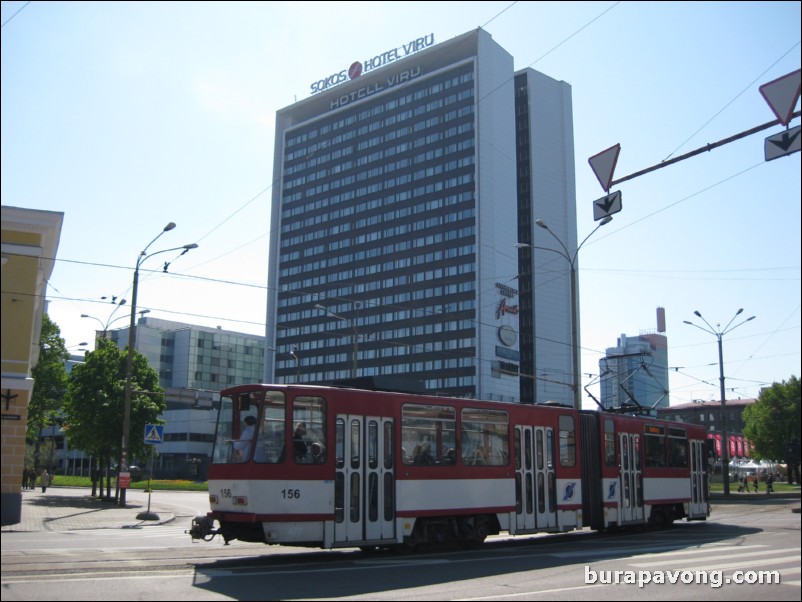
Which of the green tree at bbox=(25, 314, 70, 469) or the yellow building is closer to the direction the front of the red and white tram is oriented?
the yellow building

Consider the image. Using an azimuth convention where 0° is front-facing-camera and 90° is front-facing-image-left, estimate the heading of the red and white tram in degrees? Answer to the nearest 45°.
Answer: approximately 45°

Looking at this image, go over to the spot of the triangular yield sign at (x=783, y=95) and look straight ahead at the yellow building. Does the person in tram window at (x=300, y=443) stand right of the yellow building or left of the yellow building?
right

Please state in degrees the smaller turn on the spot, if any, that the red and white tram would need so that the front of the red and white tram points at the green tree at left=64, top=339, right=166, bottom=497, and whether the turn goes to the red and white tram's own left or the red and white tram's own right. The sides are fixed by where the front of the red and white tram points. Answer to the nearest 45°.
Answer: approximately 90° to the red and white tram's own right
